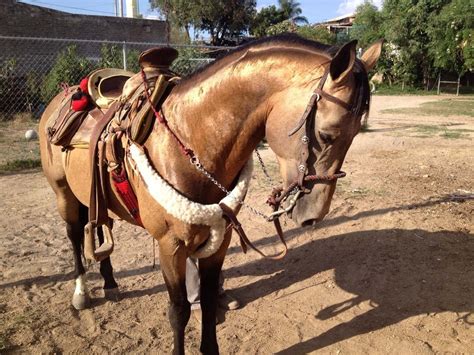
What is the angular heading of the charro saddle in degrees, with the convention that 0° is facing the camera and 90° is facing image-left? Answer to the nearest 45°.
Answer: approximately 315°

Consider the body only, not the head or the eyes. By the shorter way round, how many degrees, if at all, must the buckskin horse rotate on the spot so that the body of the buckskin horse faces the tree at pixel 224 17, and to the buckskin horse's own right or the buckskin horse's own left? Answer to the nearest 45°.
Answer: approximately 135° to the buckskin horse's own left

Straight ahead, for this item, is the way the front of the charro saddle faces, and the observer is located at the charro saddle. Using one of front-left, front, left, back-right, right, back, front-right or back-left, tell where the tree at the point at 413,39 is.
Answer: left

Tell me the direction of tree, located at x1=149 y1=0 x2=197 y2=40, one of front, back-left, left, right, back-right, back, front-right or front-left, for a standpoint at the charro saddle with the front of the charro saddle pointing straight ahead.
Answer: back-left

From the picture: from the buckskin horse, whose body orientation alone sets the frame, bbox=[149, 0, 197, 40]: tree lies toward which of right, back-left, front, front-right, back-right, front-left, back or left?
back-left

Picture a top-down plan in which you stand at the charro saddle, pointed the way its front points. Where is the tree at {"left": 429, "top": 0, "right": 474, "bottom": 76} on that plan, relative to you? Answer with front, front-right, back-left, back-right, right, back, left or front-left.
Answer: left

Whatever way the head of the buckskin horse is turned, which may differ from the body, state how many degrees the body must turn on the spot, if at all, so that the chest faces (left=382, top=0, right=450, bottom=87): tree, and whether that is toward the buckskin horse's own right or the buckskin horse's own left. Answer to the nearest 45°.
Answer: approximately 90° to the buckskin horse's own left

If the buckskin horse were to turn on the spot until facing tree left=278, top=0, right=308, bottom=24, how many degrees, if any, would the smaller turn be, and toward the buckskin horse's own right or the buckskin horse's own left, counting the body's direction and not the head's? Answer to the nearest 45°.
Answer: approximately 135° to the buckskin horse's own left

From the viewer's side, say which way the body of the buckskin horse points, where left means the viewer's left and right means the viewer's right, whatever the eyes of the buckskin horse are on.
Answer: facing the viewer and to the right of the viewer

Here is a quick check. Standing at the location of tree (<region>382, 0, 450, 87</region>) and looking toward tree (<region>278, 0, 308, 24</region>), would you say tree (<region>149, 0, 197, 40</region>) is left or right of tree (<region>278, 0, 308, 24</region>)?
left

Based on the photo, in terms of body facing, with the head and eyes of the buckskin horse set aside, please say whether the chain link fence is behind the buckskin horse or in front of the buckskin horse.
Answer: behind

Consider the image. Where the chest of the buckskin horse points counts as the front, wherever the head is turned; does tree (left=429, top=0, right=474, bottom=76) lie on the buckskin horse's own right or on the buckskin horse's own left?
on the buckskin horse's own left
